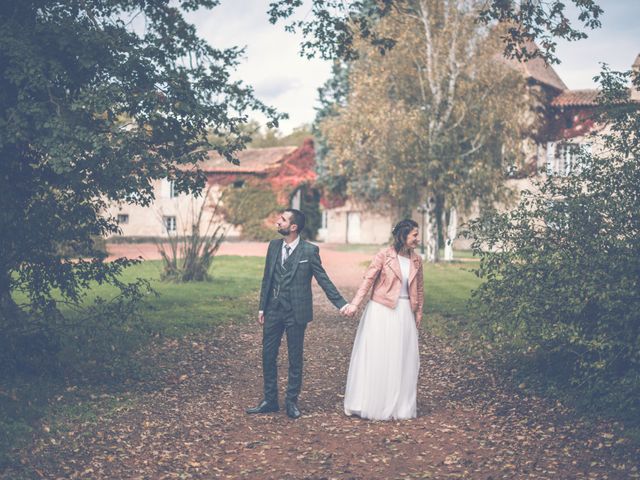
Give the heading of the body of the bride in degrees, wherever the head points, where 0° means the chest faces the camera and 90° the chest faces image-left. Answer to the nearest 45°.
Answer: approximately 315°

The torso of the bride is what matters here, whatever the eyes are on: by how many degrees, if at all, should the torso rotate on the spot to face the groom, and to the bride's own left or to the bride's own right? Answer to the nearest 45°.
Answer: approximately 135° to the bride's own right

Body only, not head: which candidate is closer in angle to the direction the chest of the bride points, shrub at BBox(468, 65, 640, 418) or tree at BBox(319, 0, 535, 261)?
the shrub

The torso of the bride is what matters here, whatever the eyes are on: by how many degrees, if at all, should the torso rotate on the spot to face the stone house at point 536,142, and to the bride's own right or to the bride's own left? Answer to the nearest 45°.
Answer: approximately 135° to the bride's own left

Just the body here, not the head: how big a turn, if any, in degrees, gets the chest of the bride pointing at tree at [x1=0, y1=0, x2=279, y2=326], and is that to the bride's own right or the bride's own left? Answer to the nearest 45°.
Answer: approximately 135° to the bride's own right

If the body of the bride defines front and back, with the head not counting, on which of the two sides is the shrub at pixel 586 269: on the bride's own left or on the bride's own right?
on the bride's own left
